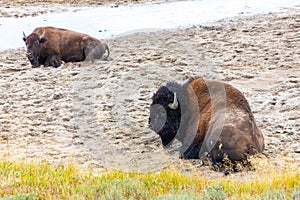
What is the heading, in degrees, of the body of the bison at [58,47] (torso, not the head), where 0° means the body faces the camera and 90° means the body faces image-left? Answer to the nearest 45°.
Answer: approximately 45°

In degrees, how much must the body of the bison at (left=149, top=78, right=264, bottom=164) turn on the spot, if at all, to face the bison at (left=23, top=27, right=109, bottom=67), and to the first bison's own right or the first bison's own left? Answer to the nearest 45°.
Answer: approximately 45° to the first bison's own right

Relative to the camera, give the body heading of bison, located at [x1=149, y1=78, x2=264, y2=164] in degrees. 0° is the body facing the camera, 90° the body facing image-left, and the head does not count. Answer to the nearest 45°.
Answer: approximately 90°

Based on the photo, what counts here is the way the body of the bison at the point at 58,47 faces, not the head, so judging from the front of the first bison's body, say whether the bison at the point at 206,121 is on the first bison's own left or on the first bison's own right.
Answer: on the first bison's own left
